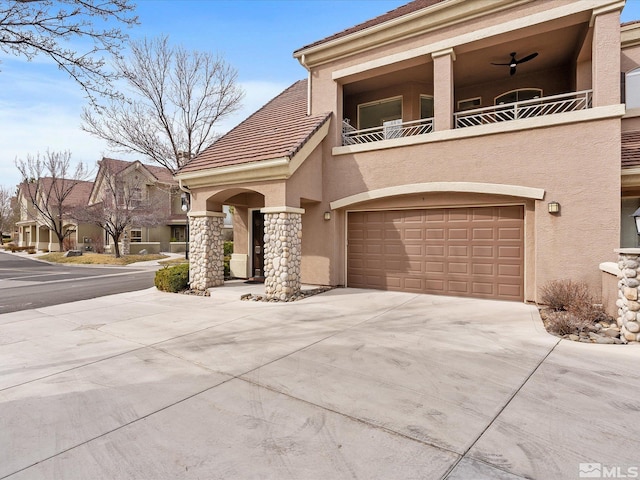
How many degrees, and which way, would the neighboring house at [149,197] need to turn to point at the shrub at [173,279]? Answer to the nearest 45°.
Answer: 0° — it already faces it

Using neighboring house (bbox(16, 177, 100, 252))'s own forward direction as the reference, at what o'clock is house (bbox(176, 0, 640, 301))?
The house is roughly at 10 o'clock from the neighboring house.

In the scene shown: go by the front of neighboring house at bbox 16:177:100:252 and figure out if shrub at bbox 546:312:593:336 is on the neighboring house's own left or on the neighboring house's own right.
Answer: on the neighboring house's own left

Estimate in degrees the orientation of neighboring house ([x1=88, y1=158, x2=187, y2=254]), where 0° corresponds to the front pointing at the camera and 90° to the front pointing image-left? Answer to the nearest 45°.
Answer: approximately 0°

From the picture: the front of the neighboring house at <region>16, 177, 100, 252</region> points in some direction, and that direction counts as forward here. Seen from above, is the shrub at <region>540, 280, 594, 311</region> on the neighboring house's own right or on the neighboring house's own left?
on the neighboring house's own left
